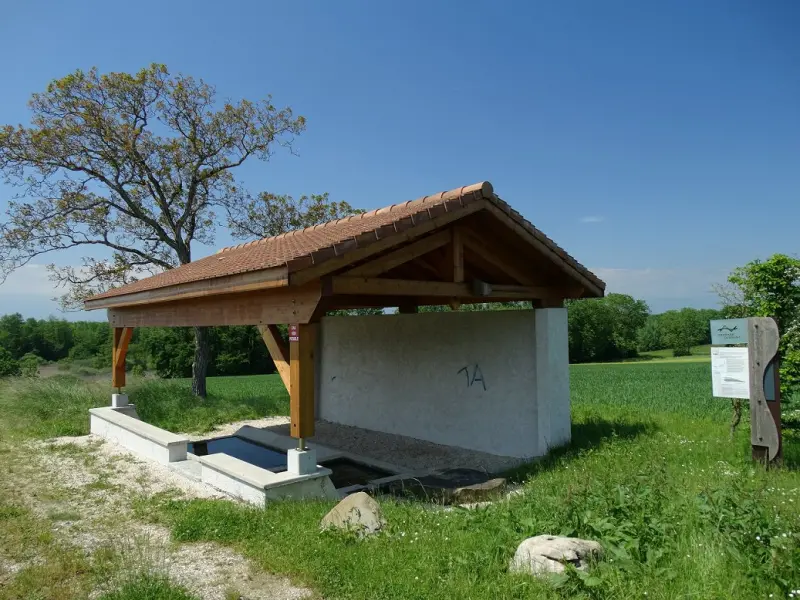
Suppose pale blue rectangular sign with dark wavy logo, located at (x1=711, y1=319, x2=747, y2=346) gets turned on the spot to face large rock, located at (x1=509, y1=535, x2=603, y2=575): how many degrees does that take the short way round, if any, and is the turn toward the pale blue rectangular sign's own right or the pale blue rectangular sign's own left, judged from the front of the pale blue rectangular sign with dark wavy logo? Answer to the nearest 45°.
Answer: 0° — it already faces it

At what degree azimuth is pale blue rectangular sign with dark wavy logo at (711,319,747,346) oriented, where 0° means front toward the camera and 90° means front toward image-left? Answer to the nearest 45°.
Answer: approximately 0°

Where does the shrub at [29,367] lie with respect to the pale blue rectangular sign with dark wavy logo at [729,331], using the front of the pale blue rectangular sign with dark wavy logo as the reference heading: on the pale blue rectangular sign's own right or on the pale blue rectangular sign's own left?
on the pale blue rectangular sign's own right

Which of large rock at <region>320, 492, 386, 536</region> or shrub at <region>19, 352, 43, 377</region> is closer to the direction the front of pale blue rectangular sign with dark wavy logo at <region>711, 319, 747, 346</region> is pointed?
the large rock
